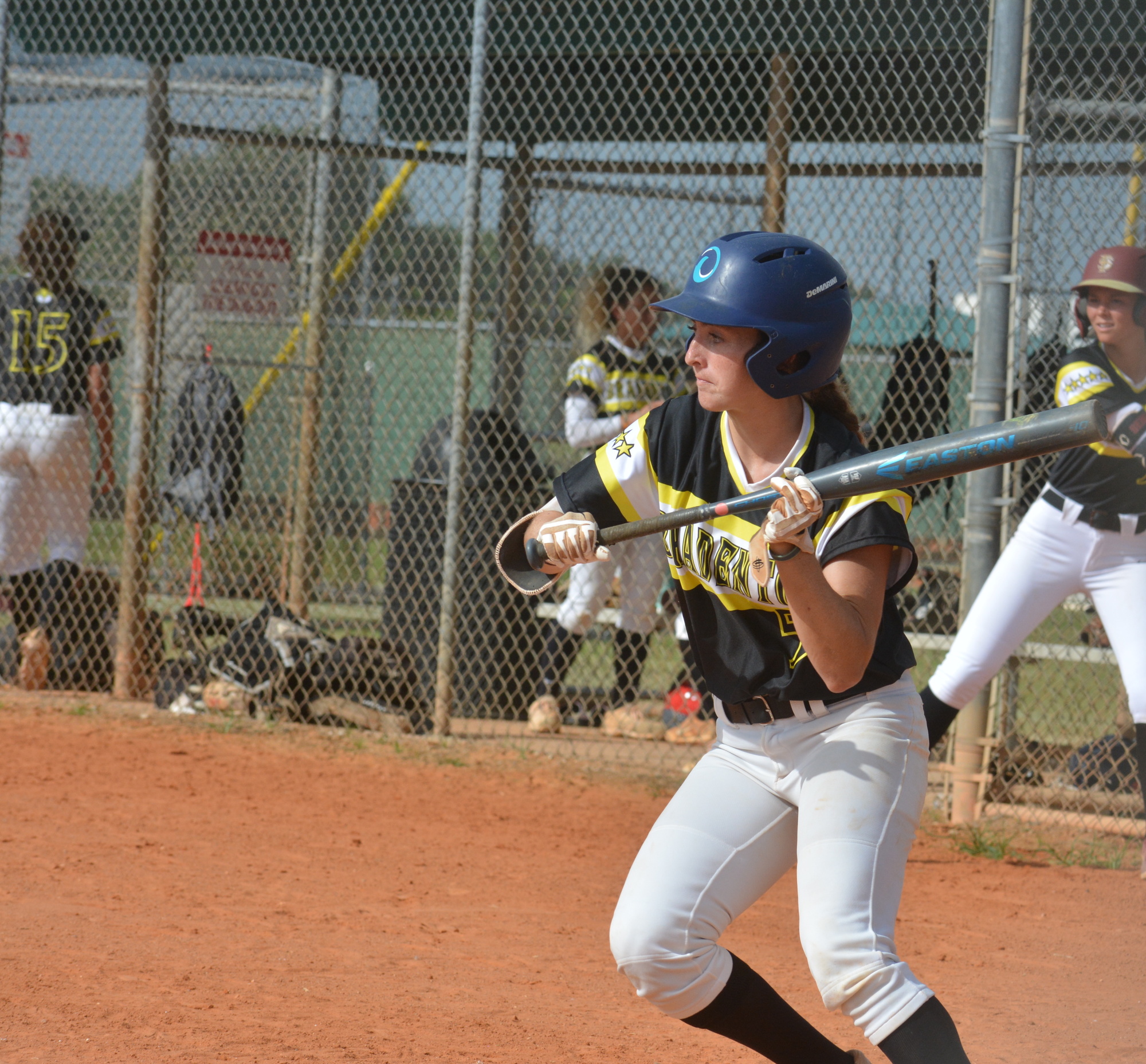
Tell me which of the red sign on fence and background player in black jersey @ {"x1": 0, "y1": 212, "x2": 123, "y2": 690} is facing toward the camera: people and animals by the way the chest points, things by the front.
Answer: the red sign on fence

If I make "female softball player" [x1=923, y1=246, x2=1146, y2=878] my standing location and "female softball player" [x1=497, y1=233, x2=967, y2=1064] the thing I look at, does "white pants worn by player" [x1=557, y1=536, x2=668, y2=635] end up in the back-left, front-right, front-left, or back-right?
back-right

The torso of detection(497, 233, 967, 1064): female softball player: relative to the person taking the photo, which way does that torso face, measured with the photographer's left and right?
facing the viewer and to the left of the viewer

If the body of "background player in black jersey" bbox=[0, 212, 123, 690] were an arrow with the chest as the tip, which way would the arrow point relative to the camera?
away from the camera

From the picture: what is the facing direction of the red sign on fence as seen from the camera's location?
facing the viewer

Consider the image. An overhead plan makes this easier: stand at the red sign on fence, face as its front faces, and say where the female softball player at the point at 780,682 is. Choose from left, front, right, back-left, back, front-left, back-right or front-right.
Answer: front

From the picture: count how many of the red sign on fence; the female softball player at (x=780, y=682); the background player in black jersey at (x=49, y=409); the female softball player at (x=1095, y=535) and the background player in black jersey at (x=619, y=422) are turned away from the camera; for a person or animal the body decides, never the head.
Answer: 1

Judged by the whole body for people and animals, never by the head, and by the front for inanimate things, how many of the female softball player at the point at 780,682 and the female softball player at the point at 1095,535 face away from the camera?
0

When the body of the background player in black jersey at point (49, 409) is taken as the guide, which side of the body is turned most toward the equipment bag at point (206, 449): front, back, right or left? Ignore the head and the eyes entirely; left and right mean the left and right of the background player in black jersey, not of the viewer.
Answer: right

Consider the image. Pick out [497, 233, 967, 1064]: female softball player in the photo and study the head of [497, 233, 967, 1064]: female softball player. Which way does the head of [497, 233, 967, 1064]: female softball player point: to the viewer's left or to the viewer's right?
to the viewer's left

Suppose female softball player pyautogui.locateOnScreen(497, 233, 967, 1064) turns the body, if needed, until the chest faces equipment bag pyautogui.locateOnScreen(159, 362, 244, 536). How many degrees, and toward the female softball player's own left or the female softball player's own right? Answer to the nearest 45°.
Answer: approximately 90° to the female softball player's own right

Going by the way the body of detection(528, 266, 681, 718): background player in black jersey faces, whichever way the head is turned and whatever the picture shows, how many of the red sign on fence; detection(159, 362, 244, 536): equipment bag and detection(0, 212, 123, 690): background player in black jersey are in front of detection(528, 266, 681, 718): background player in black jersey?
0

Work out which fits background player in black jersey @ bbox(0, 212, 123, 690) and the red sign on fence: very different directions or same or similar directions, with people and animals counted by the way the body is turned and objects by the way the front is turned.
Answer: very different directions

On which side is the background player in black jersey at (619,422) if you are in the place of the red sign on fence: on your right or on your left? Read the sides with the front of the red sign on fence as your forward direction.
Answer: on your left

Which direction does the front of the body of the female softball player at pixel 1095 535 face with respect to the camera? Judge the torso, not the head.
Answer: toward the camera
